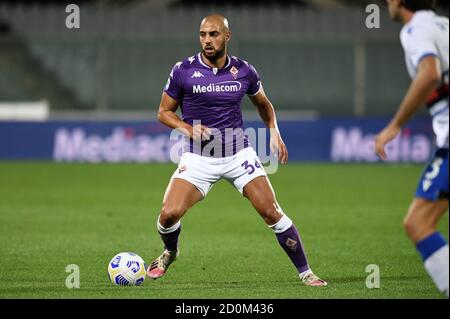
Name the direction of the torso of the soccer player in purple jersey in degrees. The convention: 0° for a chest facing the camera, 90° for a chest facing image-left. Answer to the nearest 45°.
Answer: approximately 0°

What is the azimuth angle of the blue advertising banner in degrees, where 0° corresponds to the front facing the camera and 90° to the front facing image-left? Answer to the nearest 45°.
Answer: approximately 0°

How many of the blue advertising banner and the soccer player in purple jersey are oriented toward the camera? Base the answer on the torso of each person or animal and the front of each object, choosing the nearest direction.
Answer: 2

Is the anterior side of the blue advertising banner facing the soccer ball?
yes

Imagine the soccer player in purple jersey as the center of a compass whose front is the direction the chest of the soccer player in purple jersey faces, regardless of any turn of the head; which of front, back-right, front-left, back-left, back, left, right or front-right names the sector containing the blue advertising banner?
back

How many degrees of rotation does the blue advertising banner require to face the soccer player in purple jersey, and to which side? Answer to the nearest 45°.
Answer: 0° — it already faces them
